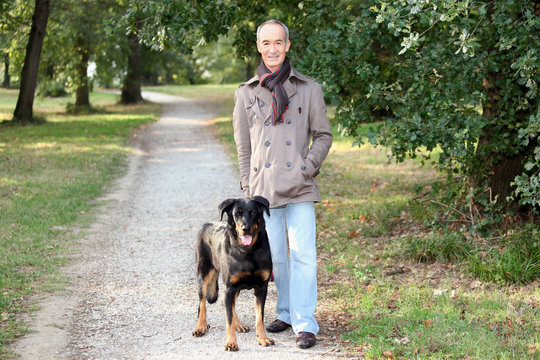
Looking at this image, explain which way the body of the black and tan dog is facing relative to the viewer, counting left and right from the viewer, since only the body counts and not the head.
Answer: facing the viewer and to the right of the viewer

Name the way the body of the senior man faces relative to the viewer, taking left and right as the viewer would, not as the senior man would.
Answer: facing the viewer

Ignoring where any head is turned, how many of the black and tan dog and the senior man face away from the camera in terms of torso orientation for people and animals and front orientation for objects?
0

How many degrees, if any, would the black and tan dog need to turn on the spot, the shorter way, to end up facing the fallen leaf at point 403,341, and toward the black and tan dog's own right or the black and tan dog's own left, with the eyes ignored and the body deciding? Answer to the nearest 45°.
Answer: approximately 45° to the black and tan dog's own left
